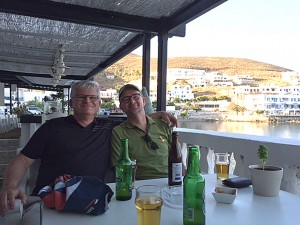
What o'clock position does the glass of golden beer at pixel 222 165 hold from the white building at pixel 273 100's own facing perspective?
The glass of golden beer is roughly at 12 o'clock from the white building.

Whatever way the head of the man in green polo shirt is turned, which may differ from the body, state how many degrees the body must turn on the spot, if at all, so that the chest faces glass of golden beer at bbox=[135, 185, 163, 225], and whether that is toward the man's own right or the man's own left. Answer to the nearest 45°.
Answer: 0° — they already face it

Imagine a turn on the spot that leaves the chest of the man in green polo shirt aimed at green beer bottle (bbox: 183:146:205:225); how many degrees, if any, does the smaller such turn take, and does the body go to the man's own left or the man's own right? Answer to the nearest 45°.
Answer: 0° — they already face it

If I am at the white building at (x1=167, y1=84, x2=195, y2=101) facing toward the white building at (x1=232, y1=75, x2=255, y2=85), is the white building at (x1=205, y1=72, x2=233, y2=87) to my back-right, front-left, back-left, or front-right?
front-left

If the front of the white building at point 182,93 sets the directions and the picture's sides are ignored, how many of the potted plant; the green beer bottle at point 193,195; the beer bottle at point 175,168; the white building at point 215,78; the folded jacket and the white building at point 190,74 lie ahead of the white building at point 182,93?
4

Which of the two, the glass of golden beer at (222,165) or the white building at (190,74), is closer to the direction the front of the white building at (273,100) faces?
the glass of golden beer

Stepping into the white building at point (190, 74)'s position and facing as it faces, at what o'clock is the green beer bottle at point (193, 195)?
The green beer bottle is roughly at 12 o'clock from the white building.

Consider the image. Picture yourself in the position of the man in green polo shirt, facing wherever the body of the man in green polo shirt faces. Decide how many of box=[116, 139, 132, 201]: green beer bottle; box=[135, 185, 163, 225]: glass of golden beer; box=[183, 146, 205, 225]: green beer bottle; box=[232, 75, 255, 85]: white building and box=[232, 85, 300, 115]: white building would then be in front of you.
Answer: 3

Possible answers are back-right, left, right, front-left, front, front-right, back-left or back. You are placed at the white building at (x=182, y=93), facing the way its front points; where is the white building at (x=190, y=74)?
back

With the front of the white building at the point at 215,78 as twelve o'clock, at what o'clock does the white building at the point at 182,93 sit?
the white building at the point at 182,93 is roughly at 1 o'clock from the white building at the point at 215,78.

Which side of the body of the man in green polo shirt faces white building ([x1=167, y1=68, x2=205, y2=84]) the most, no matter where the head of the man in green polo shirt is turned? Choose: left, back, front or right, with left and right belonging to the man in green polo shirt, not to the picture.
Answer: back

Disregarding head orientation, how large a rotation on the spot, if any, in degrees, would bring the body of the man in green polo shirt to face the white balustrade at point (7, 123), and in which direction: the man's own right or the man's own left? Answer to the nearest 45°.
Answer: approximately 135° to the man's own right

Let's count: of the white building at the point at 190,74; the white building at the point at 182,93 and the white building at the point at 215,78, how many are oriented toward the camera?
3

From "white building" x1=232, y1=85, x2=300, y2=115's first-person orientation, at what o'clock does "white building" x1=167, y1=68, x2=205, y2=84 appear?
"white building" x1=167, y1=68, x2=205, y2=84 is roughly at 5 o'clock from "white building" x1=232, y1=85, x2=300, y2=115.

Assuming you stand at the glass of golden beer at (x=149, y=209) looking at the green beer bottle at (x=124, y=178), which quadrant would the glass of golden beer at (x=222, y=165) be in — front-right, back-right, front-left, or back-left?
front-right

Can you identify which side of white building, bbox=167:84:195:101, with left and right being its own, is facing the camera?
front

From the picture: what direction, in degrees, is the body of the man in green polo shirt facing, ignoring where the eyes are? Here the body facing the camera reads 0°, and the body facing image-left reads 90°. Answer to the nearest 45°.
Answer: approximately 0°

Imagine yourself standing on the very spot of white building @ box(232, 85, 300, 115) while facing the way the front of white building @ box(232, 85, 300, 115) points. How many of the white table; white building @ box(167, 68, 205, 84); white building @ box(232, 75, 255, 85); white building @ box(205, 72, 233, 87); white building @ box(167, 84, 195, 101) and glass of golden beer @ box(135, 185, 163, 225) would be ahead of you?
2

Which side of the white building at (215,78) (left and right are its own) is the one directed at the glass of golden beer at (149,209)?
front
